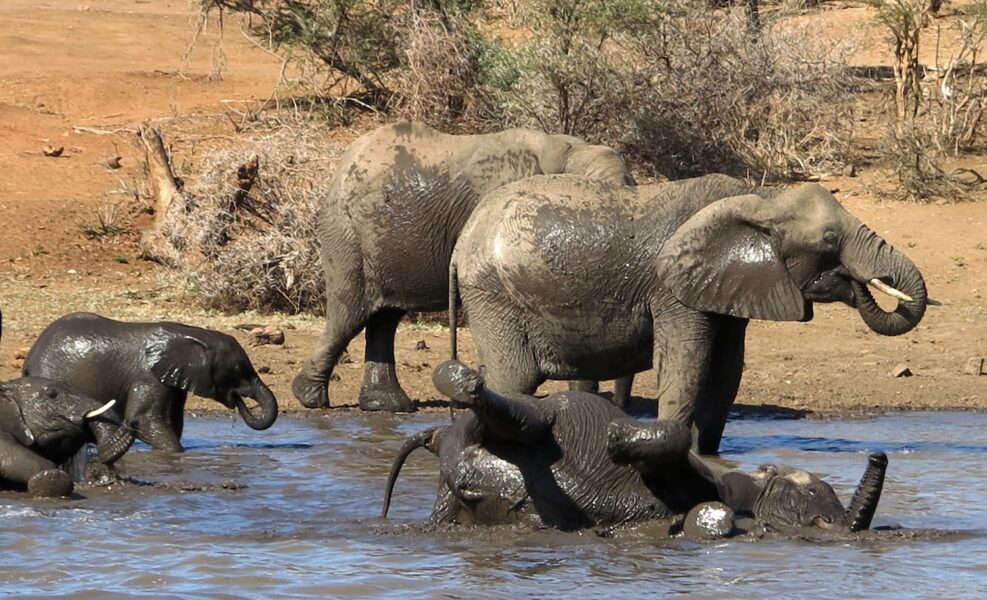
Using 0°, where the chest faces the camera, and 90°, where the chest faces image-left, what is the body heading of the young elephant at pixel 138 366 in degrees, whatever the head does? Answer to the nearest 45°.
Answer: approximately 270°

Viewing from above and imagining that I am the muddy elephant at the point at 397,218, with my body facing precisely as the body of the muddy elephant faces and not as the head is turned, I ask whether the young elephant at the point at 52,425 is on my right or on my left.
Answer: on my right

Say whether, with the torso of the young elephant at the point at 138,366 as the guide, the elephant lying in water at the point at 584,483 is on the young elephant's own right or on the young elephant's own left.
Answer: on the young elephant's own right

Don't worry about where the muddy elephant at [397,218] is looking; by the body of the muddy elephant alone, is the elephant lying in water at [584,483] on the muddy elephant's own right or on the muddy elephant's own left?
on the muddy elephant's own right

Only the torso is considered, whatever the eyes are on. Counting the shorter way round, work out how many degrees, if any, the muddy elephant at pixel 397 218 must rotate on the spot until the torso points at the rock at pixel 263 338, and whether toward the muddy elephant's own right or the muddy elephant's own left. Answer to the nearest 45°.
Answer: approximately 135° to the muddy elephant's own left

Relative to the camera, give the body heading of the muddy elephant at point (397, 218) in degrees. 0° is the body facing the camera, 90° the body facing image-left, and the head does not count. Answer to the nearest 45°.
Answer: approximately 270°

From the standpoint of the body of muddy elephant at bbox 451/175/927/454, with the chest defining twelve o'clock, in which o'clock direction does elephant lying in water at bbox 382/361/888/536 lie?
The elephant lying in water is roughly at 3 o'clock from the muddy elephant.

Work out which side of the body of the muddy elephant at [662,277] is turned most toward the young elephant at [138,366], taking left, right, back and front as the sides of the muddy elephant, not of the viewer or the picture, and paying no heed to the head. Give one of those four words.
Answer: back

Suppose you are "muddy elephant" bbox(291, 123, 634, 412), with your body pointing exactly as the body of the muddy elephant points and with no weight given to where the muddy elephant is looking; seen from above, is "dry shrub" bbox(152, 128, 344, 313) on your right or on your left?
on your left

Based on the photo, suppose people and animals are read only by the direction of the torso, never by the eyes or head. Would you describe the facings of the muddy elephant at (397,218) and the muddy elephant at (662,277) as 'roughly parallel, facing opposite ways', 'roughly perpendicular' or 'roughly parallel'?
roughly parallel

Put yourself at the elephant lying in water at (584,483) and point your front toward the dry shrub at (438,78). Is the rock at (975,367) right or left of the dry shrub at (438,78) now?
right

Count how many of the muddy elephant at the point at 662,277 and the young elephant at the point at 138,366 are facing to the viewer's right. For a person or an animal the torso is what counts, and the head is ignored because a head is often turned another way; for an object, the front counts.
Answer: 2

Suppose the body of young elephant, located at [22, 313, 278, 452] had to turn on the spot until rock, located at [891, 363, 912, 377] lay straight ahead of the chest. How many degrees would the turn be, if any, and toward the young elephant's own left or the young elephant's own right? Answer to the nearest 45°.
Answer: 0° — it already faces it

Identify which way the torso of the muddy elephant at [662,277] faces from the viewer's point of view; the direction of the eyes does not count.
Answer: to the viewer's right

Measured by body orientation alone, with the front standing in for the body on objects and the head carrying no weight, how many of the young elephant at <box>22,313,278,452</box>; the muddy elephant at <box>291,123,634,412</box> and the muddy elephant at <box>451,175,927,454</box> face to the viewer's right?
3

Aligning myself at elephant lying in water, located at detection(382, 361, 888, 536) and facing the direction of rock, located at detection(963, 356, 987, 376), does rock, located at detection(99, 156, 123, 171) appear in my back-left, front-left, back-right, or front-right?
front-left

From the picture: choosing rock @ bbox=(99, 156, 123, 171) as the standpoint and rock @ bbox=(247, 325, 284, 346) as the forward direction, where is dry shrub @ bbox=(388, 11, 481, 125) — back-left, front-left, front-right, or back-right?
front-left

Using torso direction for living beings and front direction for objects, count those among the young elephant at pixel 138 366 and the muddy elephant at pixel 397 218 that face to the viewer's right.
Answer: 2
